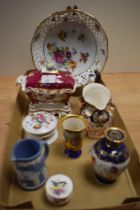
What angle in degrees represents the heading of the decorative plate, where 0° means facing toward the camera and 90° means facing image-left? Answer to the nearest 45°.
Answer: approximately 0°

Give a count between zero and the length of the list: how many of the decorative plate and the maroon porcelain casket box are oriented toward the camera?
2

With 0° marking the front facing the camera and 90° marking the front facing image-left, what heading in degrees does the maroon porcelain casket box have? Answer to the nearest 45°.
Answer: approximately 0°
